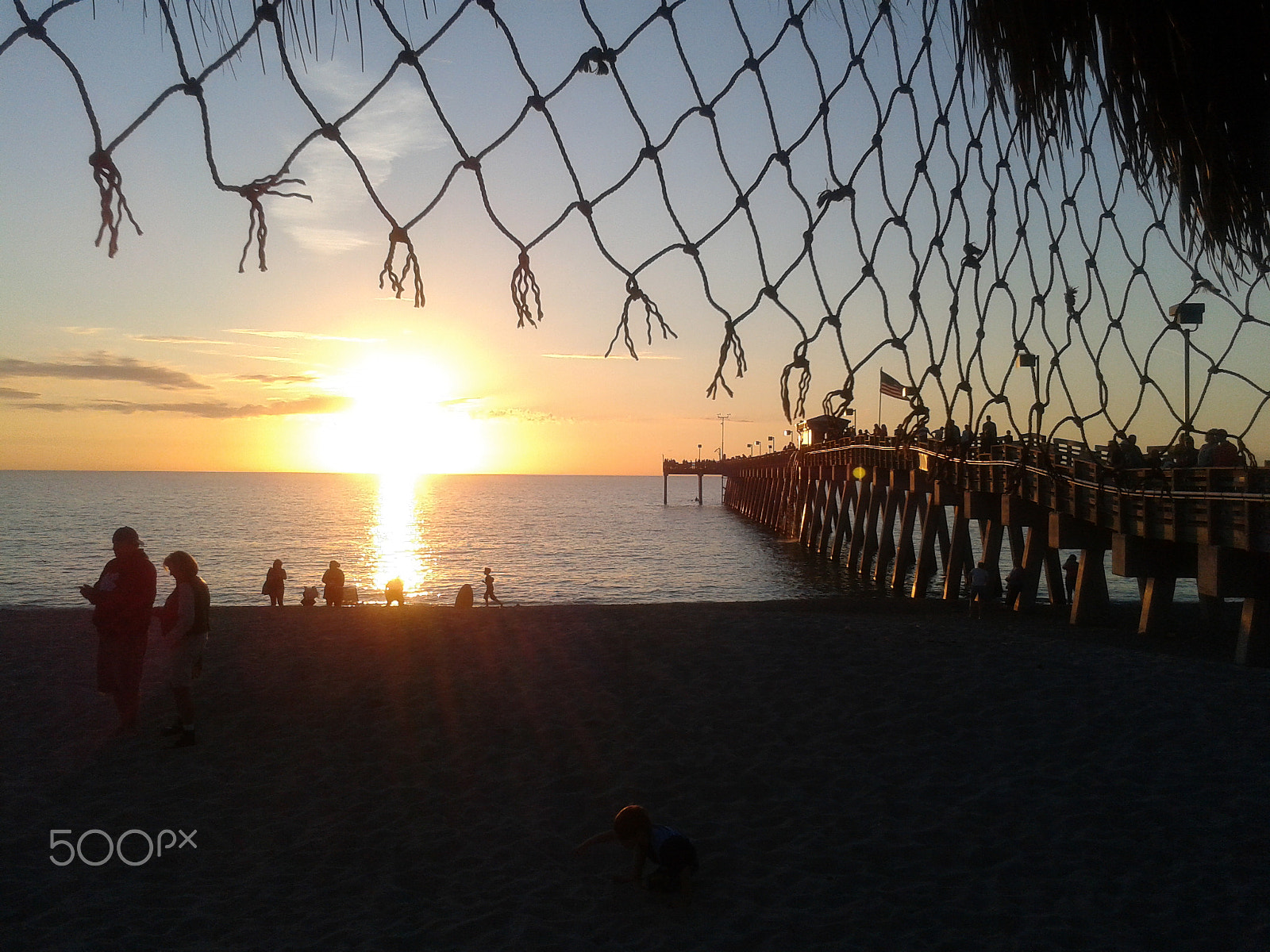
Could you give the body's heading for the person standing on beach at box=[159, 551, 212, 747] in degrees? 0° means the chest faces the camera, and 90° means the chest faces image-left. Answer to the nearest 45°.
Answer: approximately 90°

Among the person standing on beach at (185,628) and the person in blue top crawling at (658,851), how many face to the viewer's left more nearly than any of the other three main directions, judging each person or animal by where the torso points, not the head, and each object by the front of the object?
2

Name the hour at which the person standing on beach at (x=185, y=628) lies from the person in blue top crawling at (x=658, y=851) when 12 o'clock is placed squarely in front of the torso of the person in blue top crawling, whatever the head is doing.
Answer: The person standing on beach is roughly at 1 o'clock from the person in blue top crawling.

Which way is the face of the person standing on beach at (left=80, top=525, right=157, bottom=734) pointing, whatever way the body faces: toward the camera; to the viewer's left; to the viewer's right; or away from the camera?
to the viewer's left

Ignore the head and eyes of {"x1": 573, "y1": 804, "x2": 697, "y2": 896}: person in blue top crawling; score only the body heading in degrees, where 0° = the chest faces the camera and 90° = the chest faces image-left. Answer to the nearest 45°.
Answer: approximately 90°

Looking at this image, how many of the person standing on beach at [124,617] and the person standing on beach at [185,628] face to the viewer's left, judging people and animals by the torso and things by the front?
2

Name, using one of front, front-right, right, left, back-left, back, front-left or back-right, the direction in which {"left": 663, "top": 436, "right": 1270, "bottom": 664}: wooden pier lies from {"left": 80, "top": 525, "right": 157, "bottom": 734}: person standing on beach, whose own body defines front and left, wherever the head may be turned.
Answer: back

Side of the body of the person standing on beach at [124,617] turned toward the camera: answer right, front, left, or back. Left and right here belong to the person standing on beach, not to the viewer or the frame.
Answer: left

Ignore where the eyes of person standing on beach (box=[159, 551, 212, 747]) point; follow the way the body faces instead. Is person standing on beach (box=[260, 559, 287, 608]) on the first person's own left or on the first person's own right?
on the first person's own right

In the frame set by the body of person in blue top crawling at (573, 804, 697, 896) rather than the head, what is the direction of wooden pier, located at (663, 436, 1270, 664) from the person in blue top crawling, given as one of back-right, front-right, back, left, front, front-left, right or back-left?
back-right

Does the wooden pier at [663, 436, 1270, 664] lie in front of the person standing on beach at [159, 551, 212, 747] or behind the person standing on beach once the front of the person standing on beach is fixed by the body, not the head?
behind

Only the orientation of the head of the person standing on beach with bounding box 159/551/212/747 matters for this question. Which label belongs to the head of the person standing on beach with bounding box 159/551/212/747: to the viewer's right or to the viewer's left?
to the viewer's left
